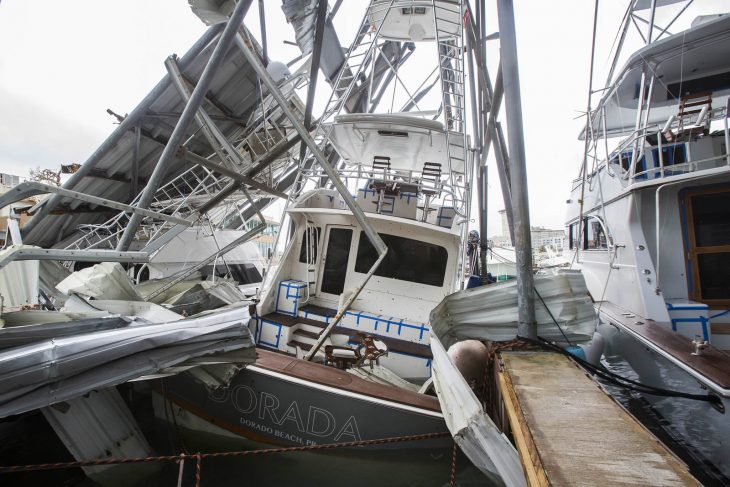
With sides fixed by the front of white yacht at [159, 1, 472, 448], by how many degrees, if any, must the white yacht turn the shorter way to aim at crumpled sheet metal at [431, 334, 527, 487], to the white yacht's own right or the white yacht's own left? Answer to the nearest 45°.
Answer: approximately 180°

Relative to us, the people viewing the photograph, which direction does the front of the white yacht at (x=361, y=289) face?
facing away from the viewer

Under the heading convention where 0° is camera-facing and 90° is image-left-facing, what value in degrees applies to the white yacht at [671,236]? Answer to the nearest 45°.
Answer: approximately 135°

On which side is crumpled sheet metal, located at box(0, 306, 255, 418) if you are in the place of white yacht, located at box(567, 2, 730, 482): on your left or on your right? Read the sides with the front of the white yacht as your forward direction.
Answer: on your left

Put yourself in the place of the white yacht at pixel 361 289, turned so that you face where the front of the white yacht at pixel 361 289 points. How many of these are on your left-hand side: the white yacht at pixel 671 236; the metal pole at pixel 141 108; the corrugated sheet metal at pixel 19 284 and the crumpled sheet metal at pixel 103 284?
3

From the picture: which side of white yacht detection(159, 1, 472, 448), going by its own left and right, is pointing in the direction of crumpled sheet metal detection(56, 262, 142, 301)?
left

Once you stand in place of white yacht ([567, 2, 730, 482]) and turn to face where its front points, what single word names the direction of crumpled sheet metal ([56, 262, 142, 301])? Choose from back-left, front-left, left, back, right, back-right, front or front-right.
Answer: left

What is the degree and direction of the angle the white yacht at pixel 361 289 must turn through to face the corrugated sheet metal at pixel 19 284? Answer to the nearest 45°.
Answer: approximately 90° to its left

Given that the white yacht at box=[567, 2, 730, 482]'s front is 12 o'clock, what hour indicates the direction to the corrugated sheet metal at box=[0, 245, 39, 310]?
The corrugated sheet metal is roughly at 9 o'clock from the white yacht.

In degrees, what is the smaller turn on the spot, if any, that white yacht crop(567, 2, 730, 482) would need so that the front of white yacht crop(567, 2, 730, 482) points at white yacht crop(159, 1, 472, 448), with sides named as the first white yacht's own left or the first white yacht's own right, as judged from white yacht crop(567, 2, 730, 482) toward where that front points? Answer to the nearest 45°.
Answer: approximately 90° to the first white yacht's own left
